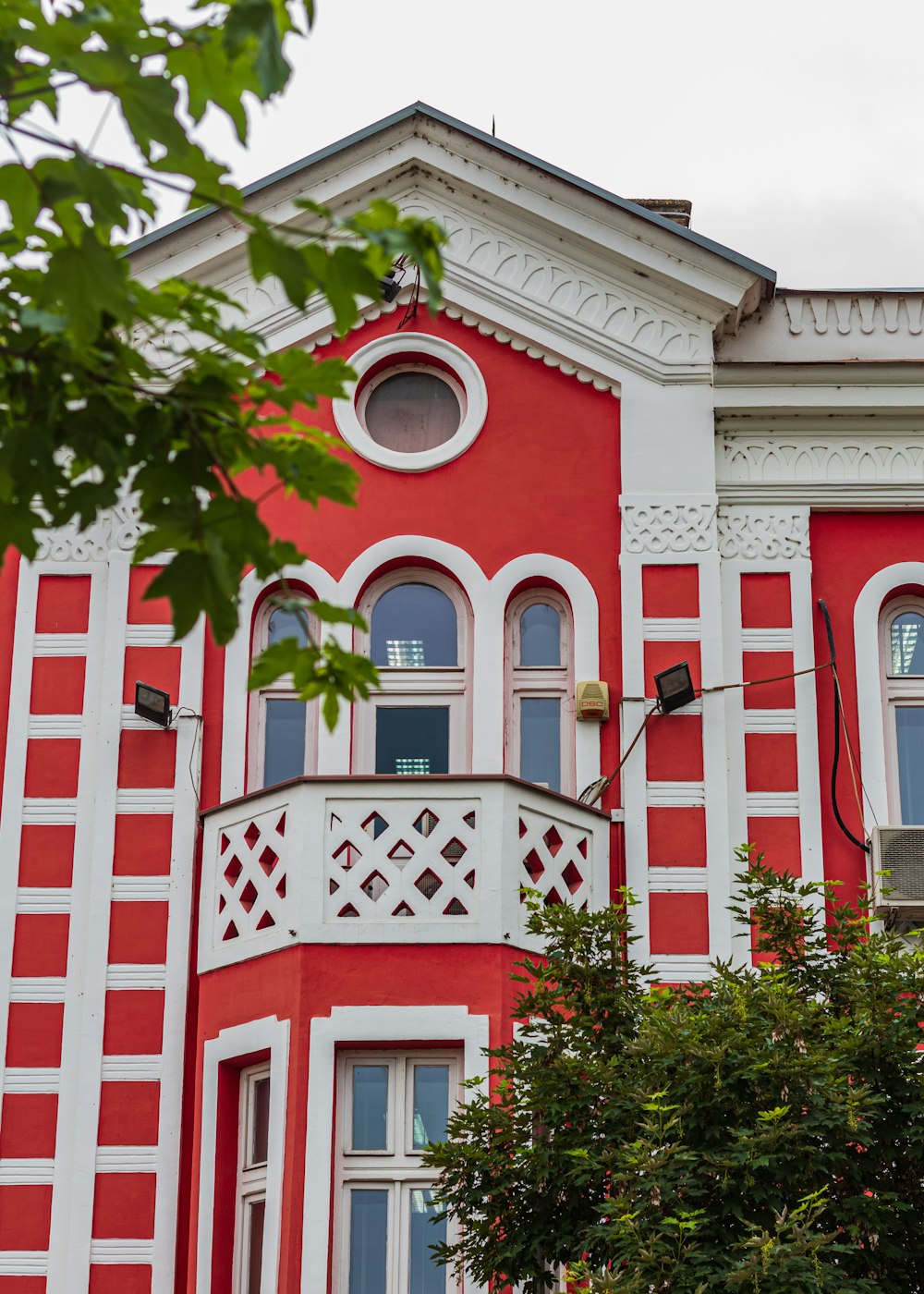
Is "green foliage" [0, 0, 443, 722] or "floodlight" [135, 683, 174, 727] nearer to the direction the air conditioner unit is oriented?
the green foliage

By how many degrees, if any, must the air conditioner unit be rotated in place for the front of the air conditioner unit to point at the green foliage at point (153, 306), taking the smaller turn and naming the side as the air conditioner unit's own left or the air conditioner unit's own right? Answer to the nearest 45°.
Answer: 0° — it already faces it

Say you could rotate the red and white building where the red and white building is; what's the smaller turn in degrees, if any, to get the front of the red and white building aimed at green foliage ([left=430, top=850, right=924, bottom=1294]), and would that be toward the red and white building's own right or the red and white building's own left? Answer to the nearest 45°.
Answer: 0° — it already faces it

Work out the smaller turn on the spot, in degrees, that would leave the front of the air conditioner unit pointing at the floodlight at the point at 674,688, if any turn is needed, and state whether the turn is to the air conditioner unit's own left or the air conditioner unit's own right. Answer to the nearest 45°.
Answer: approximately 90° to the air conditioner unit's own right

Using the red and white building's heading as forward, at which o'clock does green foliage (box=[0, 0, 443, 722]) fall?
The green foliage is roughly at 12 o'clock from the red and white building.

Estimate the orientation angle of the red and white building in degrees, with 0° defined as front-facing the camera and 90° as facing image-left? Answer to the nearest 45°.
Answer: approximately 0°

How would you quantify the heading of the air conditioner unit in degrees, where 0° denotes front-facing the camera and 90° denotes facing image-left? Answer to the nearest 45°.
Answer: approximately 0°
